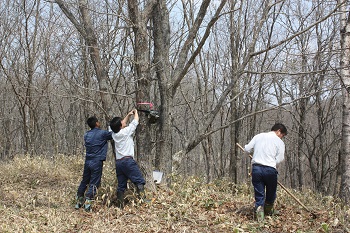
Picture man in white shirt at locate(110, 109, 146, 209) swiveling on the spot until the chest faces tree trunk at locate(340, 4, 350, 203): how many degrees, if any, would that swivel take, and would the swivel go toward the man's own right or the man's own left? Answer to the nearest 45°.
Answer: approximately 45° to the man's own right

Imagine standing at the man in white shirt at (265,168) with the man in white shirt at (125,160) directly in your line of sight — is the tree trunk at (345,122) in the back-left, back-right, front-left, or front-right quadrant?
back-right

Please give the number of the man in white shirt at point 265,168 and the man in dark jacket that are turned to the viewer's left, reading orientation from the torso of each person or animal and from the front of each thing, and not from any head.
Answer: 0

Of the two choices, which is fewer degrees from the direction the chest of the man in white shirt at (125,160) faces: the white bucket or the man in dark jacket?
the white bucket

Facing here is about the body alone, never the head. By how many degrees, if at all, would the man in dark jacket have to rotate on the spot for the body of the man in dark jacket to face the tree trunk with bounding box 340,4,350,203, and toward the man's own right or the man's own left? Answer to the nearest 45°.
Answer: approximately 45° to the man's own right

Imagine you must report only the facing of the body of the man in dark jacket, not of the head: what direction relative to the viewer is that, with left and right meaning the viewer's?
facing away from the viewer and to the right of the viewer

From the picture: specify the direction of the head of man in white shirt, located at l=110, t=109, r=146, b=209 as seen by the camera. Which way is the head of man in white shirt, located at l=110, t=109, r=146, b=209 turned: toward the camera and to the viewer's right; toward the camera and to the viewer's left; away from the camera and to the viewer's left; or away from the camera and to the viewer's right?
away from the camera and to the viewer's right

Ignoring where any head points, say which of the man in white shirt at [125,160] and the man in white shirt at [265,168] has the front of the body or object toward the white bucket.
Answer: the man in white shirt at [125,160]

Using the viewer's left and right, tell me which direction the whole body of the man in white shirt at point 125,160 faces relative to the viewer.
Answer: facing away from the viewer and to the right of the viewer

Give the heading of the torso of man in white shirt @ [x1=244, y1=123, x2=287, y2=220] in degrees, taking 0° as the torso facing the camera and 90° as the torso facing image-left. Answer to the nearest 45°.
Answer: approximately 225°
